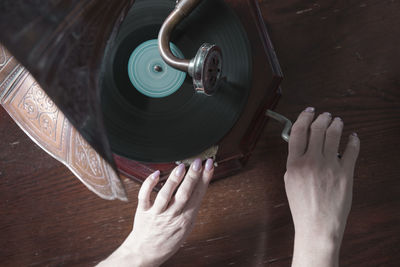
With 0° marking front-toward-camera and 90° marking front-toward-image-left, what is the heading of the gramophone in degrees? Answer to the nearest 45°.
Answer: approximately 45°
